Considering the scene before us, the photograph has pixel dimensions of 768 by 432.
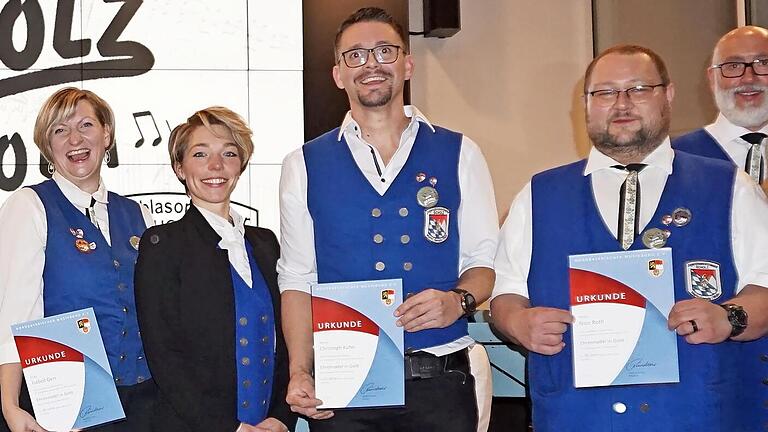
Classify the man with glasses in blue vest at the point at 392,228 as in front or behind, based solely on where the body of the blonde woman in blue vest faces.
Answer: in front

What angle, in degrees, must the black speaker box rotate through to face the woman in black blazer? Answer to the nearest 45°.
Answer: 0° — it already faces them

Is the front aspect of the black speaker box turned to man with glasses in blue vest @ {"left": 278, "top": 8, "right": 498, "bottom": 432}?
yes

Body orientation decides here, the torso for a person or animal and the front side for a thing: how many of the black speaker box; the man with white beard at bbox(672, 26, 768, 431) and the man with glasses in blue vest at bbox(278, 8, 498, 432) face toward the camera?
3

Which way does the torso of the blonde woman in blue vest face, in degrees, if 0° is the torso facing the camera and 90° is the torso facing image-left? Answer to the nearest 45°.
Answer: approximately 315°

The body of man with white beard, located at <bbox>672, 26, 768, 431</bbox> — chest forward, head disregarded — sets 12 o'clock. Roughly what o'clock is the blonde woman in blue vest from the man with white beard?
The blonde woman in blue vest is roughly at 2 o'clock from the man with white beard.

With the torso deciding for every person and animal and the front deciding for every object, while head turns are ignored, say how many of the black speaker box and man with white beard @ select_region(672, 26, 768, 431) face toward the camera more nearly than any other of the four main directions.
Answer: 2

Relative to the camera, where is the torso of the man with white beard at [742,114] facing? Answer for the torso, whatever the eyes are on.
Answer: toward the camera

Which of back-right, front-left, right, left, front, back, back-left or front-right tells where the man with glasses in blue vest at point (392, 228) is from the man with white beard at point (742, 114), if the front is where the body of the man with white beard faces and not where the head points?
front-right

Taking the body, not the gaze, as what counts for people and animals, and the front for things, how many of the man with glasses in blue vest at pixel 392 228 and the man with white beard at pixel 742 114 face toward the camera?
2

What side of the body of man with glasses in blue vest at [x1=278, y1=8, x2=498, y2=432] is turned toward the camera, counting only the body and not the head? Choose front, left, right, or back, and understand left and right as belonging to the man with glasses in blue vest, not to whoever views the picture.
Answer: front

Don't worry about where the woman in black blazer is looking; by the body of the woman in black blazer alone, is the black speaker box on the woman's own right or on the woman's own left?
on the woman's own left

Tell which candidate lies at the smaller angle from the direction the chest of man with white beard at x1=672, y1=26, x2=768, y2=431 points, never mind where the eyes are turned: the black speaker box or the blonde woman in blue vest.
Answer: the blonde woman in blue vest

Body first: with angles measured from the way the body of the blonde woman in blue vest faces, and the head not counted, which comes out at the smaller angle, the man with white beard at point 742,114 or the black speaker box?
the man with white beard
